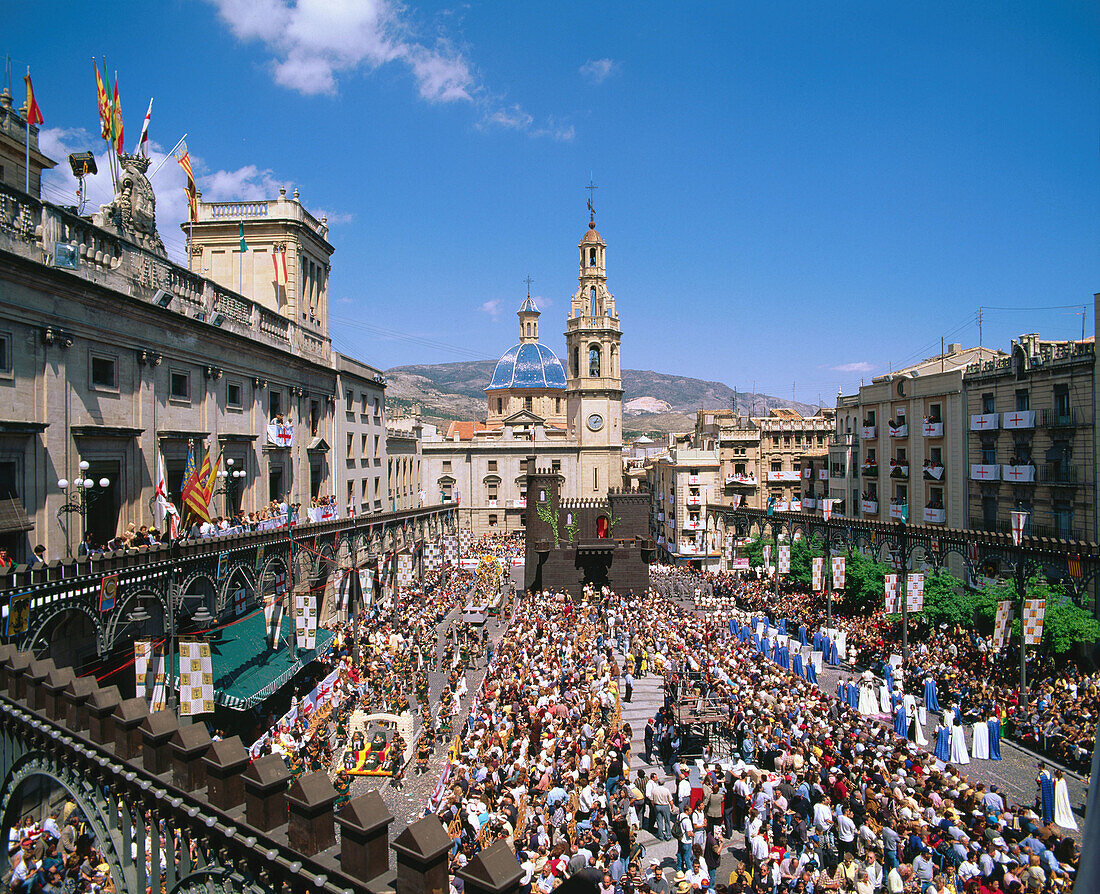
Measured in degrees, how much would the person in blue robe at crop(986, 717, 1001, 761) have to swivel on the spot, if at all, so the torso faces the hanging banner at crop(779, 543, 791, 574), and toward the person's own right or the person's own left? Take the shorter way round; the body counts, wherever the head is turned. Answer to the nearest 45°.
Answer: approximately 135° to the person's own right

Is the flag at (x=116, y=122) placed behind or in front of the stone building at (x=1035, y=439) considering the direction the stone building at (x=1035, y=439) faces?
in front

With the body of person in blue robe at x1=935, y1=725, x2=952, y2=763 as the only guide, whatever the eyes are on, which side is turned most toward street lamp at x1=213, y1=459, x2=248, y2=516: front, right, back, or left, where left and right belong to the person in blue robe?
left

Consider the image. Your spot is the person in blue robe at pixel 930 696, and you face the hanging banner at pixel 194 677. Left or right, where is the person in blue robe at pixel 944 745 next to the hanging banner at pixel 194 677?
left

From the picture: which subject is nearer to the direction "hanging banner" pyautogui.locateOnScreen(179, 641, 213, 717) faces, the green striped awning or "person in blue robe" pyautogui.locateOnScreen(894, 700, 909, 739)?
the person in blue robe

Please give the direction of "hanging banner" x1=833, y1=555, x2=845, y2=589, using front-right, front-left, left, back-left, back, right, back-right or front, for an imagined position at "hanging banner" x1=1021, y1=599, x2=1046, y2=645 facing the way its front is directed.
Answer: back-right

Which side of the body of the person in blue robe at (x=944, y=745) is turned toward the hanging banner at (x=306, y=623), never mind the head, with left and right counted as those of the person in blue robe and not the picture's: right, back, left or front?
left

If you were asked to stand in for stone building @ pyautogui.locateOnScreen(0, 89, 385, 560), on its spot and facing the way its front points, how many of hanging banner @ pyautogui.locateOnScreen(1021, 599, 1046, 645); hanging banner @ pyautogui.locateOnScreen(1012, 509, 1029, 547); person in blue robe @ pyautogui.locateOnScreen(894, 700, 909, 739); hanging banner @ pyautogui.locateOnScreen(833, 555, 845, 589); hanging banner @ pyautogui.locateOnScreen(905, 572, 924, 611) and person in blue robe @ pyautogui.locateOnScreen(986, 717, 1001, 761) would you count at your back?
0

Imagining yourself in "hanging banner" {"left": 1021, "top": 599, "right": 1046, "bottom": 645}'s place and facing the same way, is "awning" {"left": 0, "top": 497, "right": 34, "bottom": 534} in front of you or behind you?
in front

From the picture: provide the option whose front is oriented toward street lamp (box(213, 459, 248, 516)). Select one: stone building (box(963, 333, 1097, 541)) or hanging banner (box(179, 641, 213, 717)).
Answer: the stone building

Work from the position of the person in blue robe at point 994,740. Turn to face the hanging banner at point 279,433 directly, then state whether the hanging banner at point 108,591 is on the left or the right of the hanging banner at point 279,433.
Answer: left

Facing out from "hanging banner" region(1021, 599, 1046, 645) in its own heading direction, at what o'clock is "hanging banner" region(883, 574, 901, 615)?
"hanging banner" region(883, 574, 901, 615) is roughly at 4 o'clock from "hanging banner" region(1021, 599, 1046, 645).
